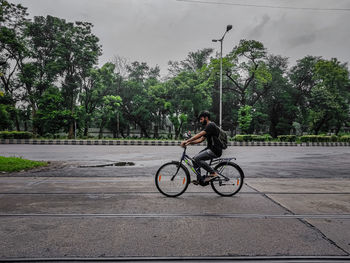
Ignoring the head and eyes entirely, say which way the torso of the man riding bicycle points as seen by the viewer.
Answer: to the viewer's left

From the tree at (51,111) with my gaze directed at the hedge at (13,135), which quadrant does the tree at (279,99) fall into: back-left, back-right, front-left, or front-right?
back-left

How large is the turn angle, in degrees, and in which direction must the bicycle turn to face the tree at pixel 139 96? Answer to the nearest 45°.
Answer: approximately 90° to its right

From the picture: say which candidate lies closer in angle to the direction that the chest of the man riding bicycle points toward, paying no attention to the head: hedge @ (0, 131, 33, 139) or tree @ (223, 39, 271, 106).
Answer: the hedge

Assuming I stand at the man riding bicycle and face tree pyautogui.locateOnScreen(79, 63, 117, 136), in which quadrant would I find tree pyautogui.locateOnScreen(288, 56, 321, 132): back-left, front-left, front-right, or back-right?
front-right

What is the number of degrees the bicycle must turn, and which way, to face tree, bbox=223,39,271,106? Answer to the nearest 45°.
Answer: approximately 90° to its right

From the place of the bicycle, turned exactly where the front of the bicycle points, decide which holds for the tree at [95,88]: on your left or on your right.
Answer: on your right

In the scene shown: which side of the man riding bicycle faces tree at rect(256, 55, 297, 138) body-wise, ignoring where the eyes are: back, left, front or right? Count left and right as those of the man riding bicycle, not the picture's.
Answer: right

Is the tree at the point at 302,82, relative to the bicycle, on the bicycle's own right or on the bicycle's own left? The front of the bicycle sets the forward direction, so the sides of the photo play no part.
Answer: on the bicycle's own right

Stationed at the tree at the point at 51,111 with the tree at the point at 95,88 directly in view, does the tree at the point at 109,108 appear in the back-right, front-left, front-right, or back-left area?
front-right

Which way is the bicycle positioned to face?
to the viewer's left

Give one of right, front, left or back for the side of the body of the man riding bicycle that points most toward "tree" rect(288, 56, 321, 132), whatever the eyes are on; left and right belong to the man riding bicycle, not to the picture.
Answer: right

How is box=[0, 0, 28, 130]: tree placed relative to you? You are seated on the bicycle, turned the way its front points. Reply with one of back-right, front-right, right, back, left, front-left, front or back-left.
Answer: front-right

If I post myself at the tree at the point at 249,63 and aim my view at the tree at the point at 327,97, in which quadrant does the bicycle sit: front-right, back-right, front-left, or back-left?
back-right
